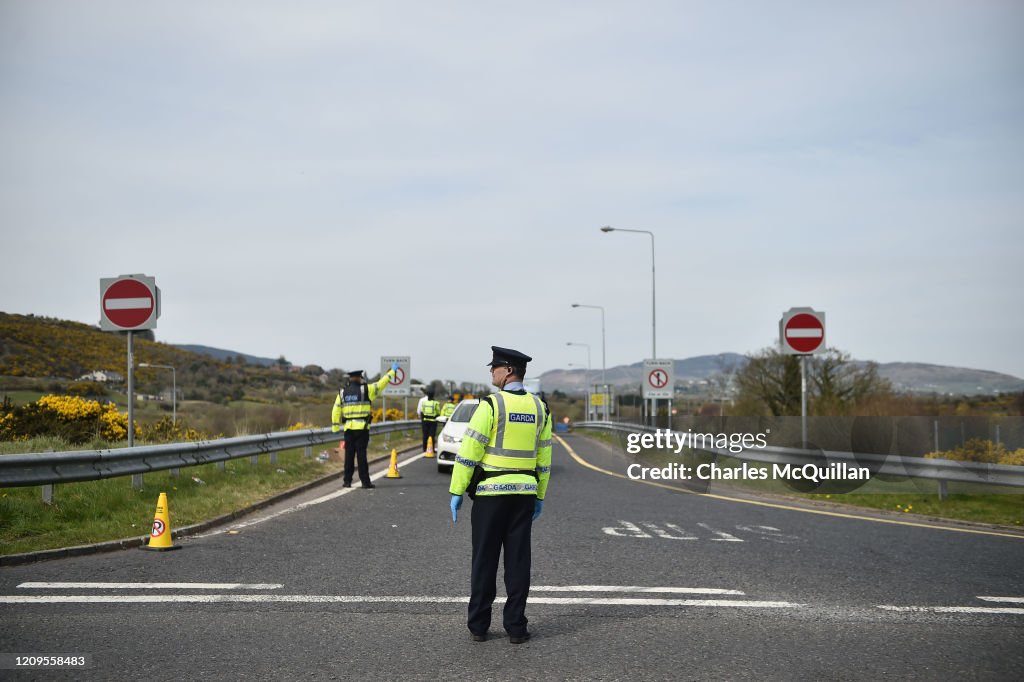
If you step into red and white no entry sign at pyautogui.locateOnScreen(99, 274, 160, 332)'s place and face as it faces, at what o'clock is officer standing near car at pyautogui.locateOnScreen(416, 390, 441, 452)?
The officer standing near car is roughly at 7 o'clock from the red and white no entry sign.

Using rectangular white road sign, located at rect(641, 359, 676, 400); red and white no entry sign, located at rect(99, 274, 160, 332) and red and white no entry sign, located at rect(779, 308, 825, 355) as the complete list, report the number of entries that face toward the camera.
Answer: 3

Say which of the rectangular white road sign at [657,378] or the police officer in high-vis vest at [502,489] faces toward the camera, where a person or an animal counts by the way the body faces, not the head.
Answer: the rectangular white road sign

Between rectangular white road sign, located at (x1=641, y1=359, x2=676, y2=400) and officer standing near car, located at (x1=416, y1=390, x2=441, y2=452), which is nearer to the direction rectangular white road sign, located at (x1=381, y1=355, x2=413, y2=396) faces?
the officer standing near car

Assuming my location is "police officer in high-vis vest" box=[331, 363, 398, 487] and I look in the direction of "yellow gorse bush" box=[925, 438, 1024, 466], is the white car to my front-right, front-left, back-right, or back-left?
front-left

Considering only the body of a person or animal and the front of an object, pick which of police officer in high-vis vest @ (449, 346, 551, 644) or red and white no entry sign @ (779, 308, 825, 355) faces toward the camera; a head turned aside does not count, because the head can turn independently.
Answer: the red and white no entry sign

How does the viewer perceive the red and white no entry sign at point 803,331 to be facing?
facing the viewer

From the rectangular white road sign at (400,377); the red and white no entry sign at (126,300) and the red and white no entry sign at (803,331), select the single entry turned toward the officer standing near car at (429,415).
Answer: the rectangular white road sign

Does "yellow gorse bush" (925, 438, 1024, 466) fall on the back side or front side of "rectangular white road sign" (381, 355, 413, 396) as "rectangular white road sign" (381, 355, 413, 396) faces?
on the front side

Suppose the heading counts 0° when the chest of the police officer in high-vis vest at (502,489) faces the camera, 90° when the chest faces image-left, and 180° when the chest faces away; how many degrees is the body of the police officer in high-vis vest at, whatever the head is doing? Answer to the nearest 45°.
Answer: approximately 135°

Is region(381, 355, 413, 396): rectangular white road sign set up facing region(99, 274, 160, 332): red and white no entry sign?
yes

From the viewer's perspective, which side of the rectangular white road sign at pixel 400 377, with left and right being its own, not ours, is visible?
front

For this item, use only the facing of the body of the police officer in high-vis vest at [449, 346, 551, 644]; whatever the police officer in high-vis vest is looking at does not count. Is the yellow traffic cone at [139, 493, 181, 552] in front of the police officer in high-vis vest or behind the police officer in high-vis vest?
in front

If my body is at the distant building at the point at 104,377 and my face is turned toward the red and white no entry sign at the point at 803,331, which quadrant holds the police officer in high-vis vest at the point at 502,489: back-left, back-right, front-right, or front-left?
front-right
